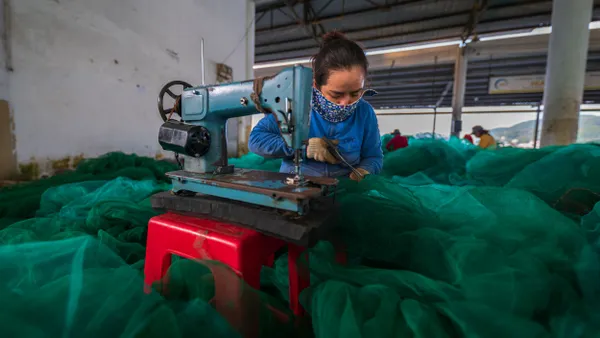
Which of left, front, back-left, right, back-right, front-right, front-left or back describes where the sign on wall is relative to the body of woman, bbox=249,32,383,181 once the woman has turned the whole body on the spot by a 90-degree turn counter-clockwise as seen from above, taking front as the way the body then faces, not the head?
front-left

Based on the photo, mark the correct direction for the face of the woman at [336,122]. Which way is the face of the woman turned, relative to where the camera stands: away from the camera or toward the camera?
toward the camera

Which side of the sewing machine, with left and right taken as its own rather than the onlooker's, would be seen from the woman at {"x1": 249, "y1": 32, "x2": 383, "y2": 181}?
front

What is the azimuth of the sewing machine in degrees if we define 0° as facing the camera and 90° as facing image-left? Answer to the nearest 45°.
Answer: approximately 225°

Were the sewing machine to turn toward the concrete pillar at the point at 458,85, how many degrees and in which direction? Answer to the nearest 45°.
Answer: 0° — it already faces it

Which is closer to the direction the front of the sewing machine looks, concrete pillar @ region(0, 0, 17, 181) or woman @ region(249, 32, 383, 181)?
the woman

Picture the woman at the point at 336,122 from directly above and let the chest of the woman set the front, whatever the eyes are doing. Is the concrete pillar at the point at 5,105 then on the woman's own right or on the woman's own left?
on the woman's own right

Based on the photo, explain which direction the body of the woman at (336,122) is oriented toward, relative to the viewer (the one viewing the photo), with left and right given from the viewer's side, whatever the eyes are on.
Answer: facing the viewer

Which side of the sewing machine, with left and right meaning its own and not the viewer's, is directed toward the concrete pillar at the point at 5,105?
left

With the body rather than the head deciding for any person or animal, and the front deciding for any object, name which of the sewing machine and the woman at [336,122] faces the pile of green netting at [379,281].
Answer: the woman

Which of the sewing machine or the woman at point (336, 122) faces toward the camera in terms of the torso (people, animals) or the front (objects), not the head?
the woman

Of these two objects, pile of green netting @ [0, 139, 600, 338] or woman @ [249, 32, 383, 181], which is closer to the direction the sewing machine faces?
the woman

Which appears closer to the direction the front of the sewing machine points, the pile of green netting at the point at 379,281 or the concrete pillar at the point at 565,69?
the concrete pillar

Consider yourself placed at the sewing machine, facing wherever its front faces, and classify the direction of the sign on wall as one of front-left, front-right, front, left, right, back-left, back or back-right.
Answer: front

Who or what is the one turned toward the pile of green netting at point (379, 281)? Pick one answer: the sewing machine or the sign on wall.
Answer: the sign on wall

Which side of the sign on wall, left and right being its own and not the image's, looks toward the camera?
front

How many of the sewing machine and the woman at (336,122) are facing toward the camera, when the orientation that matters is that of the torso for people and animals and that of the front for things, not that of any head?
1

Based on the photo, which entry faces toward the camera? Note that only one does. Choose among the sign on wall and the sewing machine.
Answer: the sign on wall
